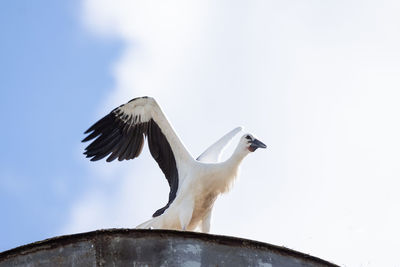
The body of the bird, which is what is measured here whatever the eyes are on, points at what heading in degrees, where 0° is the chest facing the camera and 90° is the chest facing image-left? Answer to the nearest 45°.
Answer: approximately 315°
